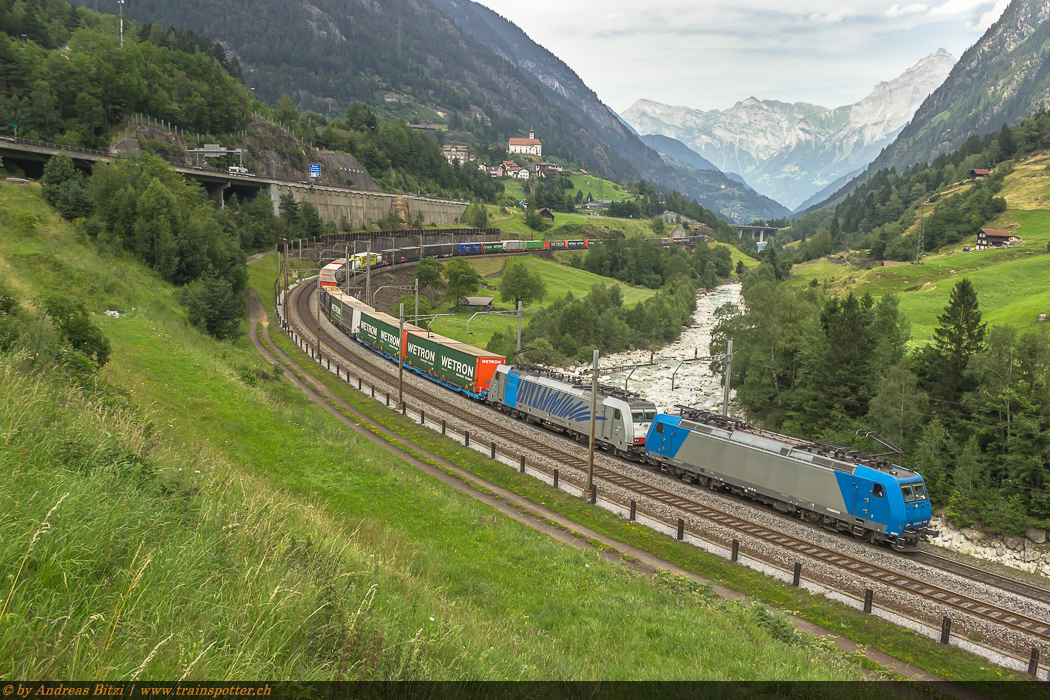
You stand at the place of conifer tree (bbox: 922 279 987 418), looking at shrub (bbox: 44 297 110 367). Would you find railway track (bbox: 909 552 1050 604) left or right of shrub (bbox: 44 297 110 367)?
left

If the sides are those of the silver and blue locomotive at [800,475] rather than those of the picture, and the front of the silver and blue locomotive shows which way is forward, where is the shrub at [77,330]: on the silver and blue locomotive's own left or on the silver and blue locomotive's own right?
on the silver and blue locomotive's own right

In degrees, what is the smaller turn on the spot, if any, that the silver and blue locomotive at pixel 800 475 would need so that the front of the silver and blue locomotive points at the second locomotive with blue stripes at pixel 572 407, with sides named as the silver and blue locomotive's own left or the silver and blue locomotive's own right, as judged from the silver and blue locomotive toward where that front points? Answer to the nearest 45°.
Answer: approximately 180°

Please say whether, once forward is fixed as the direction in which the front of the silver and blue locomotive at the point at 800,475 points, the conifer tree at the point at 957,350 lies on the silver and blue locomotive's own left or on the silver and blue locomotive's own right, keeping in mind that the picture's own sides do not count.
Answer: on the silver and blue locomotive's own left

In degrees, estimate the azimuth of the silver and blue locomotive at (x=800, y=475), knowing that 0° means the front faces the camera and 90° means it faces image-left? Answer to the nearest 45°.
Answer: approximately 315°
